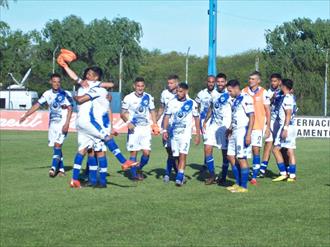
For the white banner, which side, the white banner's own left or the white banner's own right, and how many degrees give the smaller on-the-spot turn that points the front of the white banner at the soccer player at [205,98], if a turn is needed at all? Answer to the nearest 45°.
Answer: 0° — it already faces them

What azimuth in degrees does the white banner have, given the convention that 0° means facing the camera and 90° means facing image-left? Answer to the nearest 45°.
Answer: approximately 0°

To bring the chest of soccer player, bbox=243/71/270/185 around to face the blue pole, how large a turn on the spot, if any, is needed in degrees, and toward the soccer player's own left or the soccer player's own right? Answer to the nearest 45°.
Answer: approximately 135° to the soccer player's own right

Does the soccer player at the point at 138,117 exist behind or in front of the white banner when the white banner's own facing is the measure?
in front

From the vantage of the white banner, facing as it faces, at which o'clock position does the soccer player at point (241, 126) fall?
The soccer player is roughly at 12 o'clock from the white banner.

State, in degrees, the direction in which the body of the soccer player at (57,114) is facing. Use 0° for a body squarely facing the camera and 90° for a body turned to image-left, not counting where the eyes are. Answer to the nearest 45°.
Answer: approximately 0°

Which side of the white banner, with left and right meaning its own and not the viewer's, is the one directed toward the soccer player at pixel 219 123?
front

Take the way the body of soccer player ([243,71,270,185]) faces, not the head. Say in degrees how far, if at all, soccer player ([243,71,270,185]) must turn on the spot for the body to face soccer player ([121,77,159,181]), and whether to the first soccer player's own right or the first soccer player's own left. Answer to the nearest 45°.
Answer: approximately 45° to the first soccer player's own right

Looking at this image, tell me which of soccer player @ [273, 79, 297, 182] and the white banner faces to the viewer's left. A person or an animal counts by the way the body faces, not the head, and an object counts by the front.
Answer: the soccer player
